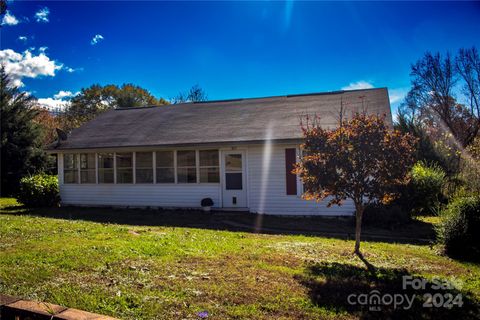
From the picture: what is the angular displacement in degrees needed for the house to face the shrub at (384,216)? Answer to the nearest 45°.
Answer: approximately 45° to its left

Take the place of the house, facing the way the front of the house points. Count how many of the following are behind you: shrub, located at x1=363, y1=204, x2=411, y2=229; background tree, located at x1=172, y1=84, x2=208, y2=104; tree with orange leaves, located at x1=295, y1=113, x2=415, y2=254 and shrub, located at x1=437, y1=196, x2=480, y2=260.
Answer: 1

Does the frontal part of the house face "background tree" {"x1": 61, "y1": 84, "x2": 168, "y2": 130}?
no

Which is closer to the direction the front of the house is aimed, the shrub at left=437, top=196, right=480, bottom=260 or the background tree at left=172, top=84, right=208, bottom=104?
the shrub

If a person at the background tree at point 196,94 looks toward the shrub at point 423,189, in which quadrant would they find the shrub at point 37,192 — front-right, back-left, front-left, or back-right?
front-right

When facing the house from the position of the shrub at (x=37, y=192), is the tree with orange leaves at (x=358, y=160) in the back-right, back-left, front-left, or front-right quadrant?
front-right

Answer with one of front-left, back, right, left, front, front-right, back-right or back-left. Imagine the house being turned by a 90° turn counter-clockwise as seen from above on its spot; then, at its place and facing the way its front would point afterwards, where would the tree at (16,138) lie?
back-left

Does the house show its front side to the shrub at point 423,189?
no

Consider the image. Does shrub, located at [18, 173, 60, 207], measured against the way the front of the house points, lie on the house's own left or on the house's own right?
on the house's own right

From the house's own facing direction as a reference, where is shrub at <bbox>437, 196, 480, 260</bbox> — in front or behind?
in front

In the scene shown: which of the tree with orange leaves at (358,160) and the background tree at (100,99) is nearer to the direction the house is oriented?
the tree with orange leaves

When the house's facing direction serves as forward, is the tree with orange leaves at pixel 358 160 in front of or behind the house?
in front

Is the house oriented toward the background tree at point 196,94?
no

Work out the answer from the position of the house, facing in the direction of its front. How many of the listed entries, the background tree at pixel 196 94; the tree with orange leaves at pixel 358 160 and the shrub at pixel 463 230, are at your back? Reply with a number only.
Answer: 1

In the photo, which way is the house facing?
toward the camera
